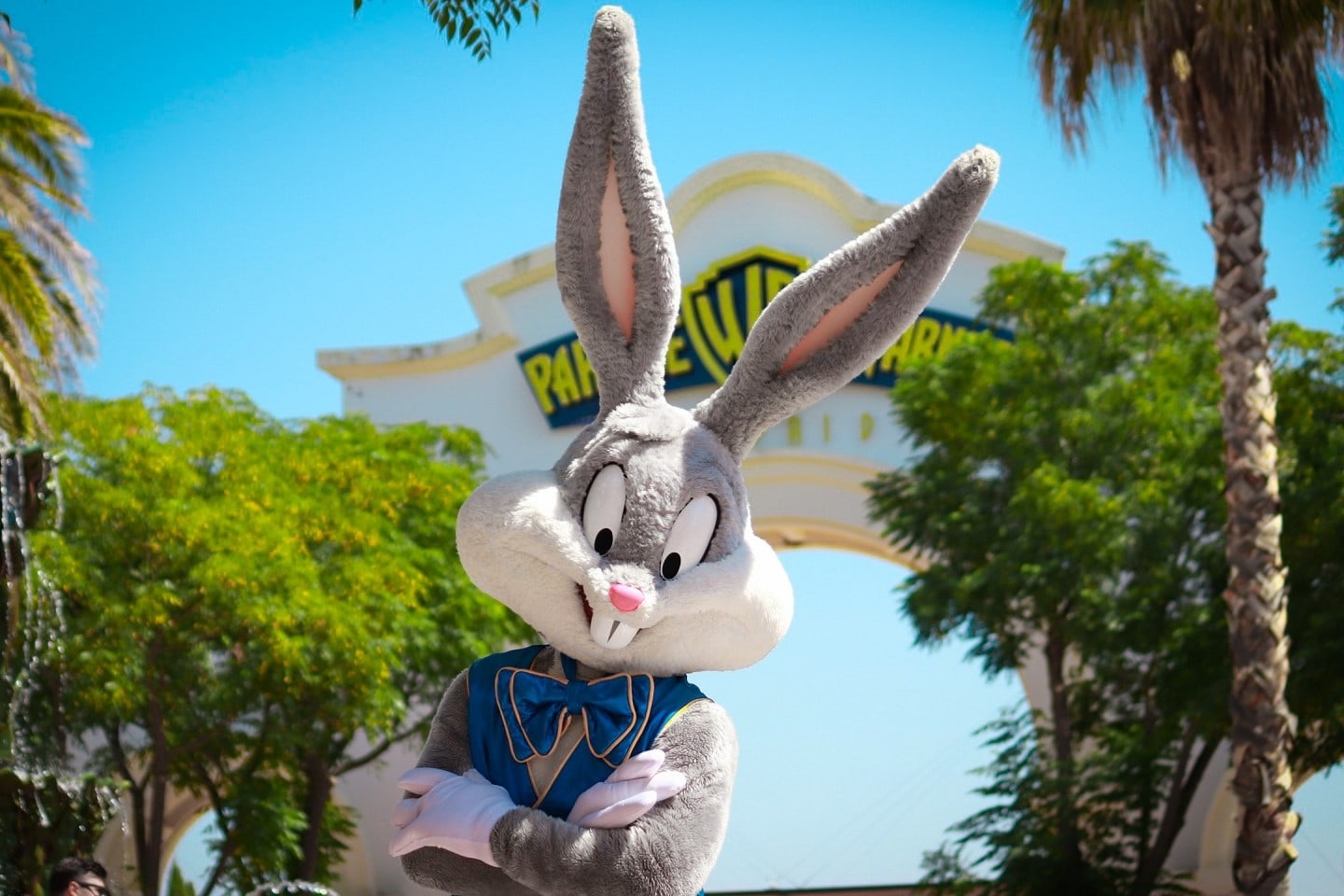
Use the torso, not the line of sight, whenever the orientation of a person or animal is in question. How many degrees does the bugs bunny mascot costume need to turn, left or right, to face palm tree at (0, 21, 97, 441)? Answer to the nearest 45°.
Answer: approximately 135° to its right

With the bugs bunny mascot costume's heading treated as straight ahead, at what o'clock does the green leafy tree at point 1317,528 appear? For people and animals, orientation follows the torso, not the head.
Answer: The green leafy tree is roughly at 7 o'clock from the bugs bunny mascot costume.

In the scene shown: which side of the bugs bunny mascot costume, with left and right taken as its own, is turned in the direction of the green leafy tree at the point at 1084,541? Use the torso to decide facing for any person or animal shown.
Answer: back

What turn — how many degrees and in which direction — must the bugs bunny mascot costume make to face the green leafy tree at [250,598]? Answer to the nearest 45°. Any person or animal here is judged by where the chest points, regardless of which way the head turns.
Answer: approximately 180°

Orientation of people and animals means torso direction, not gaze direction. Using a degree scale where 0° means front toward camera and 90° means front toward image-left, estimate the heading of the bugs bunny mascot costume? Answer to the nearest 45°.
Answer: approximately 0°

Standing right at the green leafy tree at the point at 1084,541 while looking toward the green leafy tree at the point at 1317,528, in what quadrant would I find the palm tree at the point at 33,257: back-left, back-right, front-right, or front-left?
back-right
